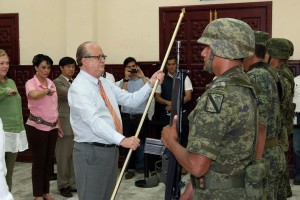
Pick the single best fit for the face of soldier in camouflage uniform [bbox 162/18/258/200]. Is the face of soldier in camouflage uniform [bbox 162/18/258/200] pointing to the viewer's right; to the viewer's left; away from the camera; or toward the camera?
to the viewer's left

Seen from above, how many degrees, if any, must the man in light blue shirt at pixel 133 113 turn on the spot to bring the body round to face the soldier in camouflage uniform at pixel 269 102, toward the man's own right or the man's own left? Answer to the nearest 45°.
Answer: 0° — they already face them

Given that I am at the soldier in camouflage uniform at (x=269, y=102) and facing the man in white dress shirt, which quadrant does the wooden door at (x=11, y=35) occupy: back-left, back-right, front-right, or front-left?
front-right

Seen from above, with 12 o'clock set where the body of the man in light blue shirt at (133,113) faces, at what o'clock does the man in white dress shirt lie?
The man in white dress shirt is roughly at 12 o'clock from the man in light blue shirt.

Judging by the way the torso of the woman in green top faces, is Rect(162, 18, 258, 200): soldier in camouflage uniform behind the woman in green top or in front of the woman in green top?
in front

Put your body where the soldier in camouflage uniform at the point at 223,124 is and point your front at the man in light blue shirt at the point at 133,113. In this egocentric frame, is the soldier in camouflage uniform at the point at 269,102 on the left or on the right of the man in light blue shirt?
right

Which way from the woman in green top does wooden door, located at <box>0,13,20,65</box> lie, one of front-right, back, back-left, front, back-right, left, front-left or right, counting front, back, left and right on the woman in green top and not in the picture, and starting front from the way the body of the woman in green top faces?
back-left

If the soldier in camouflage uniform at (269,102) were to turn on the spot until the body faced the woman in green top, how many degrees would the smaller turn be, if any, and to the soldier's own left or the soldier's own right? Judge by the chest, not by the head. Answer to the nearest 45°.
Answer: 0° — they already face them

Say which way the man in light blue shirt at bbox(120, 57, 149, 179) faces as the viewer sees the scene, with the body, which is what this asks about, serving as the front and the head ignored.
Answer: toward the camera

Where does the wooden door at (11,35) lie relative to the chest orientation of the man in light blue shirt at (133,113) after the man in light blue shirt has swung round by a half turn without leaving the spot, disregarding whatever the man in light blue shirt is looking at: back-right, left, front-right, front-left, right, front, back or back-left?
front-left

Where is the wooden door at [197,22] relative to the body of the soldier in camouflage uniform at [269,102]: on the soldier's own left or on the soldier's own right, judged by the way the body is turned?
on the soldier's own right

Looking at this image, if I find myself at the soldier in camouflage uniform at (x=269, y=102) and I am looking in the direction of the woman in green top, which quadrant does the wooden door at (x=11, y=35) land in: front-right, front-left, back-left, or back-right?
front-right

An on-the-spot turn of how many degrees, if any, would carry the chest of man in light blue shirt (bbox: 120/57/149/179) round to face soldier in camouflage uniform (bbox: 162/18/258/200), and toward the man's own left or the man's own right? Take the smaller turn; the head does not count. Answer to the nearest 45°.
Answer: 0° — they already face them

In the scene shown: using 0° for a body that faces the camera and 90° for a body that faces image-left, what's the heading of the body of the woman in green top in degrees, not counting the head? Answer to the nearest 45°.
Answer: approximately 315°

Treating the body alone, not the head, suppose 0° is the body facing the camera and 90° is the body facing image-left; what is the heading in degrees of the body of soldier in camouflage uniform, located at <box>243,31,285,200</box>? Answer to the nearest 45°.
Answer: approximately 90°
